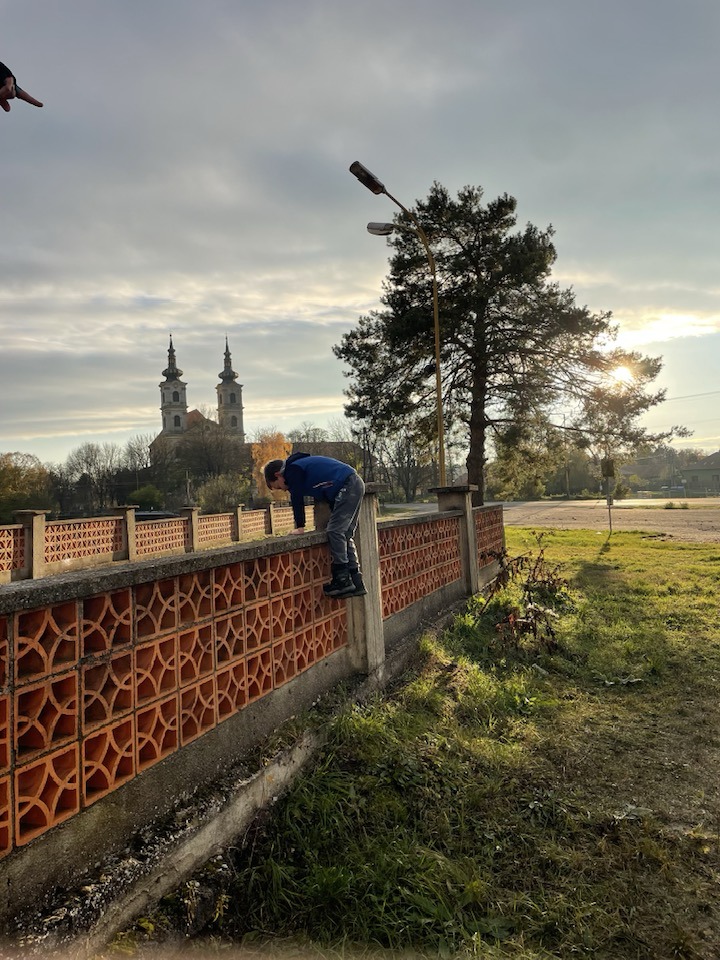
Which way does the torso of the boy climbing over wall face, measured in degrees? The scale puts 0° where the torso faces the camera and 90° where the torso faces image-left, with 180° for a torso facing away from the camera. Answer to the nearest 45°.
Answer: approximately 90°
